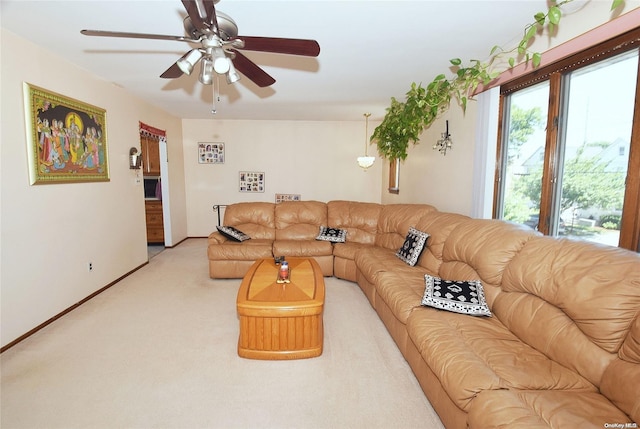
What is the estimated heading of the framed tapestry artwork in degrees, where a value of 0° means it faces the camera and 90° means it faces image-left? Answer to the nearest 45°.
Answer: approximately 315°

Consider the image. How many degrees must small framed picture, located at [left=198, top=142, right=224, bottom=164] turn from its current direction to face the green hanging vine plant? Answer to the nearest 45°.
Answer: approximately 45° to its left

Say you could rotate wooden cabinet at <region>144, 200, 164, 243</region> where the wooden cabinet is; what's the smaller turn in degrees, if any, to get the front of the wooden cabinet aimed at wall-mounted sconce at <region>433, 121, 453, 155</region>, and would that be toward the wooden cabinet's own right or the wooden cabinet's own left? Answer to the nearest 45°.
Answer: approximately 45° to the wooden cabinet's own left

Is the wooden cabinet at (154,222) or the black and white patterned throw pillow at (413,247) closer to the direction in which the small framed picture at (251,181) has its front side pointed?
the black and white patterned throw pillow

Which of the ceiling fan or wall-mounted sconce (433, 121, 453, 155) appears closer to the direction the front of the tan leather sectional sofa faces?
the ceiling fan

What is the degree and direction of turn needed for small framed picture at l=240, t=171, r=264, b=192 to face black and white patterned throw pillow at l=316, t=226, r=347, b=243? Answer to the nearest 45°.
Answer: approximately 45° to its left

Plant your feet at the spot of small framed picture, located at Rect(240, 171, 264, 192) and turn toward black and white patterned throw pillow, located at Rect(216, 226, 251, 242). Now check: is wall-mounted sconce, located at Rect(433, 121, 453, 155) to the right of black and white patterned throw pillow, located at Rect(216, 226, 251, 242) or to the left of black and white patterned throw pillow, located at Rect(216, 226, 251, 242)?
left

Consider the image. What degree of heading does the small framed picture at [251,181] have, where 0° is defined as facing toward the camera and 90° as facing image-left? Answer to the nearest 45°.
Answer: approximately 0°

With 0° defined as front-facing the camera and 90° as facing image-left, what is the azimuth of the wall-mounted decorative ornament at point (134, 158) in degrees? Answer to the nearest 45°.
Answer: approximately 315°

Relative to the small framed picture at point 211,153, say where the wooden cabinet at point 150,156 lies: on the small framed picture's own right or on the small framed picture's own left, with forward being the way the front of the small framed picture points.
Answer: on the small framed picture's own right

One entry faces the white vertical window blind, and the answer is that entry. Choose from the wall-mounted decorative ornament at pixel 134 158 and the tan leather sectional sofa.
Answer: the wall-mounted decorative ornament

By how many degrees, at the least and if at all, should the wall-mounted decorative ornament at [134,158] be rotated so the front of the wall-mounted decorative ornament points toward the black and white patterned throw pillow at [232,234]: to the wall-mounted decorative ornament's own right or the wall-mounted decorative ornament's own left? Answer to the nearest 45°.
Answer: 0° — it already faces it
